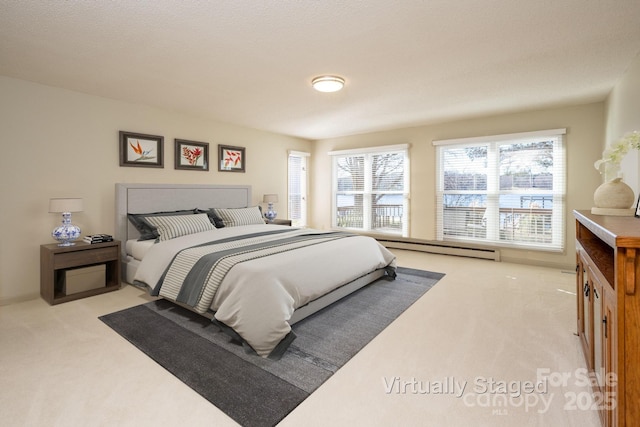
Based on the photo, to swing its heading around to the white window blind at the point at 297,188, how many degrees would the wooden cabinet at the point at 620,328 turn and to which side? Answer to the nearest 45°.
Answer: approximately 45° to its right

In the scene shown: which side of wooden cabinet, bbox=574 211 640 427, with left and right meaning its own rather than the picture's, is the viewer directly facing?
left

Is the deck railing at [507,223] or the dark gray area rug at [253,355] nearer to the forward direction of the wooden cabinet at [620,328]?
the dark gray area rug

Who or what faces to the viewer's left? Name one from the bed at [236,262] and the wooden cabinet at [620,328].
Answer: the wooden cabinet

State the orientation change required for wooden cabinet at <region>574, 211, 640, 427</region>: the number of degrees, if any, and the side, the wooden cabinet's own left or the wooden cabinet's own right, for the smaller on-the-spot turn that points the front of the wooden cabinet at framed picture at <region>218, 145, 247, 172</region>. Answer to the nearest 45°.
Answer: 0° — it already faces it

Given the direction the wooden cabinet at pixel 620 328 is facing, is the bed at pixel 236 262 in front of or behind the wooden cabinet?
in front

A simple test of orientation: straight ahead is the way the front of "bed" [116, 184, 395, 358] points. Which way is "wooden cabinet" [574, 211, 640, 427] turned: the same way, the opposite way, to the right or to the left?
the opposite way

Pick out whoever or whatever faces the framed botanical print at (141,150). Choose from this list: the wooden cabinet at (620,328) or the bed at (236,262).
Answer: the wooden cabinet

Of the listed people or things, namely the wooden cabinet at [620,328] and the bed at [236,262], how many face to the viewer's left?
1

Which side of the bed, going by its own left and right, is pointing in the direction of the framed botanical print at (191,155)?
back

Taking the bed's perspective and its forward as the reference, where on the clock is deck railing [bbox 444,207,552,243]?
The deck railing is roughly at 10 o'clock from the bed.

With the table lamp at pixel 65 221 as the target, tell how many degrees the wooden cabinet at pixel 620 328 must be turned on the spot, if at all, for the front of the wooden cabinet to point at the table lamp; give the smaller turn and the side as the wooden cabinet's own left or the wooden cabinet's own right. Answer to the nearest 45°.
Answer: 0° — it already faces it

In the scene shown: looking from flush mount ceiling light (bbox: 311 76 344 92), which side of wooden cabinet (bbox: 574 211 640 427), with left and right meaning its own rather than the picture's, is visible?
front

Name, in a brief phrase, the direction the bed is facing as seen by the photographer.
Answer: facing the viewer and to the right of the viewer
